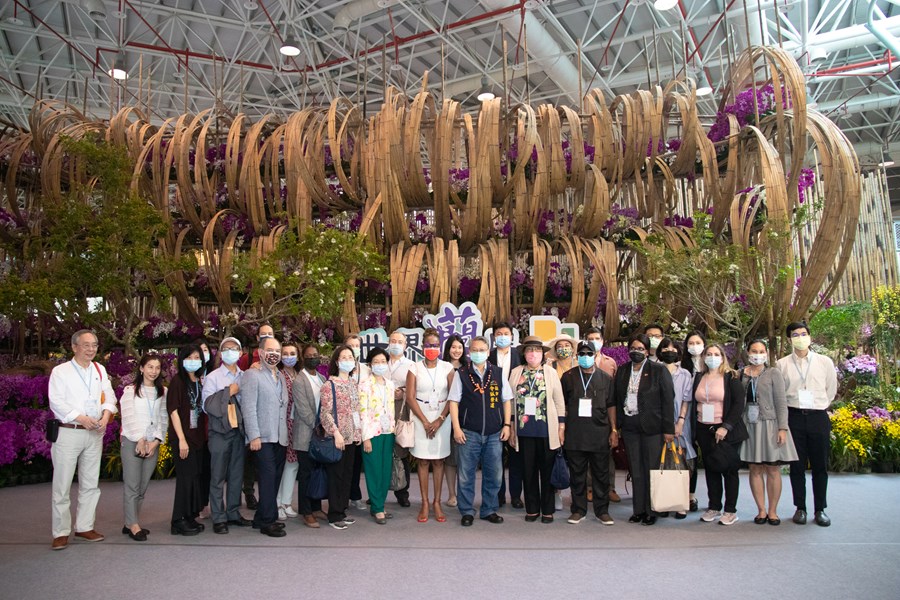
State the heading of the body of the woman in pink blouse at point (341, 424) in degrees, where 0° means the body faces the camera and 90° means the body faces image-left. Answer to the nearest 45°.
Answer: approximately 315°

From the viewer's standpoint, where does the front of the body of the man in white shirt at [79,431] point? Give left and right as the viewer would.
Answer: facing the viewer and to the right of the viewer

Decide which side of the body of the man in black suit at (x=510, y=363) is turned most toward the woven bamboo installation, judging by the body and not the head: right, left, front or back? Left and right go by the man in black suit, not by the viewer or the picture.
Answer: back

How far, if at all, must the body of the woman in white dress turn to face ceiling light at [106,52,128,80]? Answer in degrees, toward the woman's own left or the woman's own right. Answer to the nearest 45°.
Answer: approximately 135° to the woman's own right

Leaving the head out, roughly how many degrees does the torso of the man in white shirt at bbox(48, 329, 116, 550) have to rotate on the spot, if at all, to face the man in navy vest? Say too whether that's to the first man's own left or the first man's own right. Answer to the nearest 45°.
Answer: approximately 45° to the first man's own left

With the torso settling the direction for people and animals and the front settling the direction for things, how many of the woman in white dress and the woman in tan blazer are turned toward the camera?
2

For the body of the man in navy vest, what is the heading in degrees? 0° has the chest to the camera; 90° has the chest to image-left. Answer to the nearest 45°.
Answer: approximately 0°

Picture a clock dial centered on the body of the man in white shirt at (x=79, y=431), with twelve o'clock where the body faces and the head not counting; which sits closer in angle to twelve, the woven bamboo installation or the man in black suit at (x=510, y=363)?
the man in black suit

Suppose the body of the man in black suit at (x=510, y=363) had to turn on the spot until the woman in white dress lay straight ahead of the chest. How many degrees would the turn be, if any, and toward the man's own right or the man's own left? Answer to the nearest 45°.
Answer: approximately 45° to the man's own right

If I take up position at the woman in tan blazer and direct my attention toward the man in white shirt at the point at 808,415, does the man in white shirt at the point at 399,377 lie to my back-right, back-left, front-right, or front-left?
back-left
